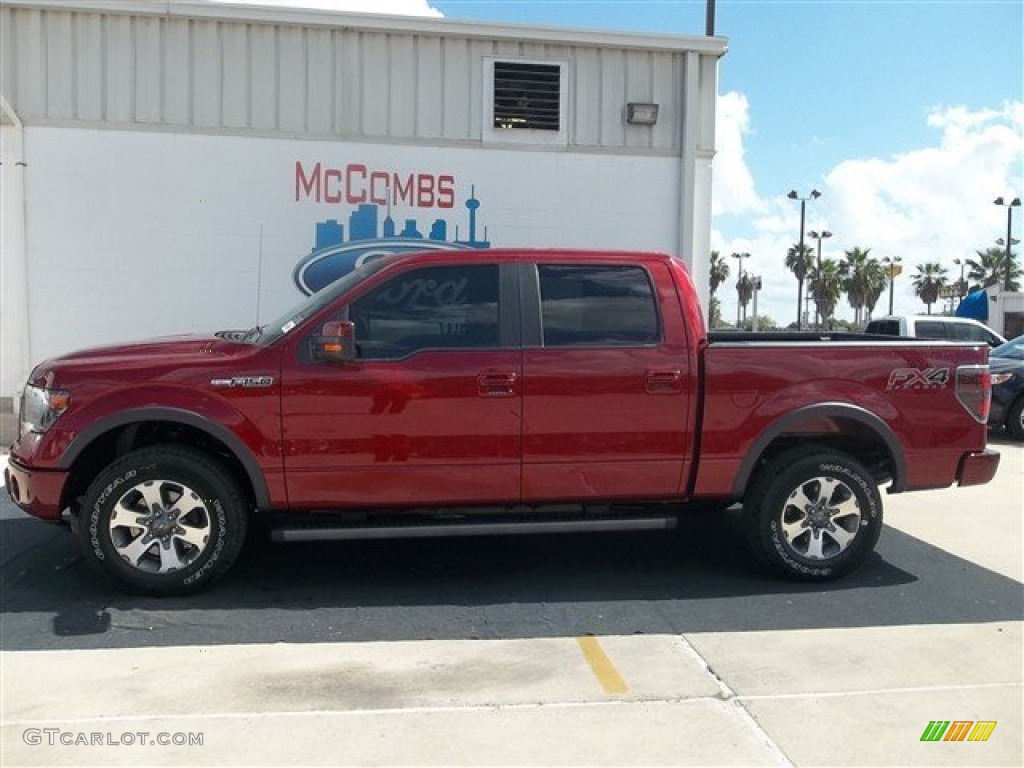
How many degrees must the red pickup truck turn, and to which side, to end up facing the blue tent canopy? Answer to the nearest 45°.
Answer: approximately 135° to its right

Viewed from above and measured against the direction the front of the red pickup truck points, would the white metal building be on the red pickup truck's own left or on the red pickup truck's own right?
on the red pickup truck's own right

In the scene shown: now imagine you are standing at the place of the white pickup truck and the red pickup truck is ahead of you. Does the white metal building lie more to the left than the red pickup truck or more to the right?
right

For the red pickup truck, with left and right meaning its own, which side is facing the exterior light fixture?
right

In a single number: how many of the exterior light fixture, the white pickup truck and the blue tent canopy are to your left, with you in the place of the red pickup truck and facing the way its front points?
0

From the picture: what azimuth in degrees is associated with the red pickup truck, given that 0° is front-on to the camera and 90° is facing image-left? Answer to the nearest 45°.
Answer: approximately 90°

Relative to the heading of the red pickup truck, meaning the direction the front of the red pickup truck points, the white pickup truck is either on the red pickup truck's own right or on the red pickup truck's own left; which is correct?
on the red pickup truck's own right

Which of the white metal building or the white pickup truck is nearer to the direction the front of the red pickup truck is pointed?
the white metal building
